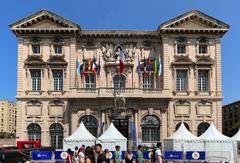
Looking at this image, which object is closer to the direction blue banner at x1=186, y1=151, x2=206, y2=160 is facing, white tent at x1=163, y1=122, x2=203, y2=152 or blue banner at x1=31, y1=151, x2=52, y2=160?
the blue banner

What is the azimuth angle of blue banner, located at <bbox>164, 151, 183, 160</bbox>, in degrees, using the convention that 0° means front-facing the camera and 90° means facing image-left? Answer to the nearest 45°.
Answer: approximately 0°

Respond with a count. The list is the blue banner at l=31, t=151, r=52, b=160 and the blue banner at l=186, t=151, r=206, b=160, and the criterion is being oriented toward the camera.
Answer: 2

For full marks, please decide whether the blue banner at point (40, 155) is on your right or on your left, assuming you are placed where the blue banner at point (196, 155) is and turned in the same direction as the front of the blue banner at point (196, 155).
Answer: on your right

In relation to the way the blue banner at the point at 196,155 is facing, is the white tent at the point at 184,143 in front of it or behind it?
behind

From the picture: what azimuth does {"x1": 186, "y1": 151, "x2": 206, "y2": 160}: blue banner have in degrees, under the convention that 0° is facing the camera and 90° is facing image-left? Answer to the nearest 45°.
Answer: approximately 0°

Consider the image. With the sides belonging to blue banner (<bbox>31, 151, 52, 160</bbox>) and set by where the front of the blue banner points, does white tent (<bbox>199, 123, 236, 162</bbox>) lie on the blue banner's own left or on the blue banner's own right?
on the blue banner's own left
